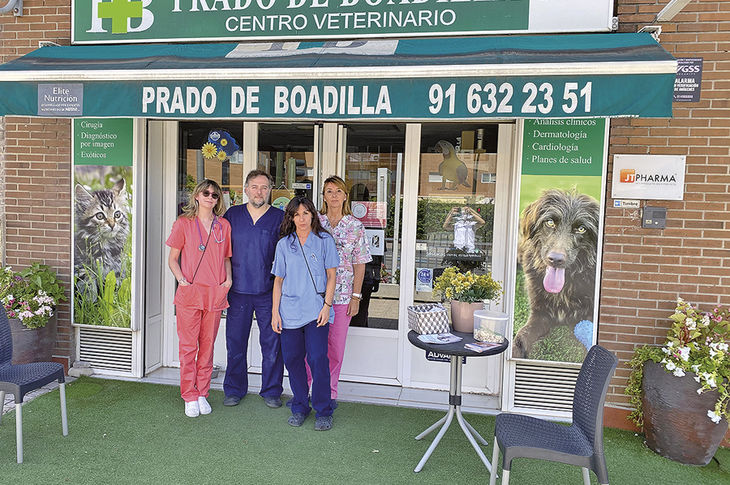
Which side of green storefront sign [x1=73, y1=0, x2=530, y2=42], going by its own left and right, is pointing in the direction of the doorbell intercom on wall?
left

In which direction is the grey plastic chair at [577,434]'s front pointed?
to the viewer's left

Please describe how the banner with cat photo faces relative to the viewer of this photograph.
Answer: facing the viewer

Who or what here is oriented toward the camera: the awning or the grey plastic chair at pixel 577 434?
the awning

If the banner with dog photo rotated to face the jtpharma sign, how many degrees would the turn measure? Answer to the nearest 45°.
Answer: approximately 90° to its left

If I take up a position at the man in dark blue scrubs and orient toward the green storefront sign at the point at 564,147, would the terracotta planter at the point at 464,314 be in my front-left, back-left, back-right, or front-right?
front-right

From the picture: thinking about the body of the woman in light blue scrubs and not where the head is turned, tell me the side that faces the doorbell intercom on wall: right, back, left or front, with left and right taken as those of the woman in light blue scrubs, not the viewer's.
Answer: left

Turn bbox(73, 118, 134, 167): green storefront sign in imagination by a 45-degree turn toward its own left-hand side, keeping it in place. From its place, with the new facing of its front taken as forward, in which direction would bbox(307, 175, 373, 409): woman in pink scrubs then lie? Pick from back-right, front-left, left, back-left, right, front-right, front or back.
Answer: front

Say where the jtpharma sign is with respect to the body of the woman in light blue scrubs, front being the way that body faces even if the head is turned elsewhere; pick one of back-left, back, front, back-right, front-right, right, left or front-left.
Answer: left

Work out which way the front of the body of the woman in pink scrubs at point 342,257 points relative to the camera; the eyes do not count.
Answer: toward the camera

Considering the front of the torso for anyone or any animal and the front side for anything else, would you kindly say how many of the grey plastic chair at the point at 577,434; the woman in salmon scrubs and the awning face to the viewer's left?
1

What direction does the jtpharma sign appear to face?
toward the camera

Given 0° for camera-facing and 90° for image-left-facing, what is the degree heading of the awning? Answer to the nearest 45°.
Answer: approximately 0°

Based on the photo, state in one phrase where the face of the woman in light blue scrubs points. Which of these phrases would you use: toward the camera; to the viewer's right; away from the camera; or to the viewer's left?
toward the camera

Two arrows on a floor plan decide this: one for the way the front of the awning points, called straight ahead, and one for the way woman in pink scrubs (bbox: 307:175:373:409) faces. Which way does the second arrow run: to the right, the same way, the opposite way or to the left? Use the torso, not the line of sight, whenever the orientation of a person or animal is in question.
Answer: the same way

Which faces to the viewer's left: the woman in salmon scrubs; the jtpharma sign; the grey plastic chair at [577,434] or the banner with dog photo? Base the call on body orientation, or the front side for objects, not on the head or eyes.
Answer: the grey plastic chair

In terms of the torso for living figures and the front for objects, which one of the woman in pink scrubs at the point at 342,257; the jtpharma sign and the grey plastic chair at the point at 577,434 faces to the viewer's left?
the grey plastic chair
